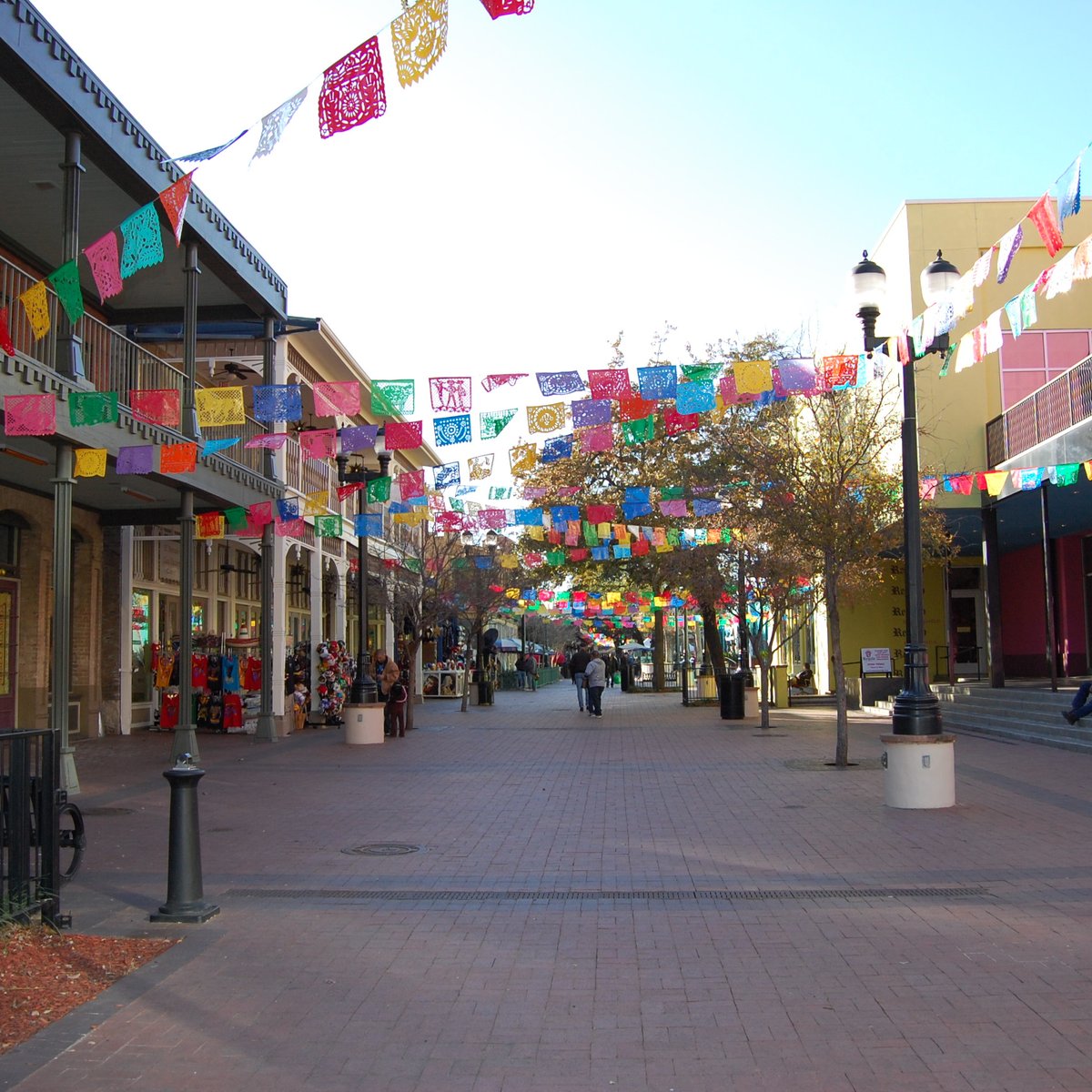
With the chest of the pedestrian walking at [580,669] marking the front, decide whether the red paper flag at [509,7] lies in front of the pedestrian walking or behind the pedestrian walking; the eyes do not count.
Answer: behind

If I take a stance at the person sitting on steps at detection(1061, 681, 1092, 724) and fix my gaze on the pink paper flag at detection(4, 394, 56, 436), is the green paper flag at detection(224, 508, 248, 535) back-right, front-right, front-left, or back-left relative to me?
front-right

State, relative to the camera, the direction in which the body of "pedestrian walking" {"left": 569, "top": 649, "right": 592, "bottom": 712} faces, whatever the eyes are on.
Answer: away from the camera

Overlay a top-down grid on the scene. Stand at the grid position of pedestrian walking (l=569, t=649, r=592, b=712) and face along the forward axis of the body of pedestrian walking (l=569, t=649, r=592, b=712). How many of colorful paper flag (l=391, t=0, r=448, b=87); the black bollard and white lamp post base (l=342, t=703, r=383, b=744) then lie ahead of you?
0

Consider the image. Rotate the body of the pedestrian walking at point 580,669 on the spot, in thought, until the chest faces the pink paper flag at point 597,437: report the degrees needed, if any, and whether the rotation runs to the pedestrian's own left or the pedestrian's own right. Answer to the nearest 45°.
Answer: approximately 180°

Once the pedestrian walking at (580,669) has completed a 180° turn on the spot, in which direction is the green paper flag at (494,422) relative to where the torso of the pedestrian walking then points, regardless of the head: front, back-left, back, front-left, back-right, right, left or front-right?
front

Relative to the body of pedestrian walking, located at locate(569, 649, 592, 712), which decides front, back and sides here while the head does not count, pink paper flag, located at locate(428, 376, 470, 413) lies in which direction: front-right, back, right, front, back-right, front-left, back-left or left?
back

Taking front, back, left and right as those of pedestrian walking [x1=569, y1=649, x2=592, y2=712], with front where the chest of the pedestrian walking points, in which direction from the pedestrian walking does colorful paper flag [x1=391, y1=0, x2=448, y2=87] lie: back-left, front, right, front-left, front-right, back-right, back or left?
back

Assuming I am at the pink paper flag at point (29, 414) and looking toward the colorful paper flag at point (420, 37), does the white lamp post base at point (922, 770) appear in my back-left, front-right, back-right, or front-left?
front-left

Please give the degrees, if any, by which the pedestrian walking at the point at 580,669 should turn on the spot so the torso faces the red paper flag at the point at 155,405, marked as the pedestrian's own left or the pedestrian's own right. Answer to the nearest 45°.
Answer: approximately 180°

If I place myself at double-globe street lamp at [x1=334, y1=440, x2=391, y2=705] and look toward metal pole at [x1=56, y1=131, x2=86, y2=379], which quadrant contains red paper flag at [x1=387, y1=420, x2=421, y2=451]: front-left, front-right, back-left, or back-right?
front-left

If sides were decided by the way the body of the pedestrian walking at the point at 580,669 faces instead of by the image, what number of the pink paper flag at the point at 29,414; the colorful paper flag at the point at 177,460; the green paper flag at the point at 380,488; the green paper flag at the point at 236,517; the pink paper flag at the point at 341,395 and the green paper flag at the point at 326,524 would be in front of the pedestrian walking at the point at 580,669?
0

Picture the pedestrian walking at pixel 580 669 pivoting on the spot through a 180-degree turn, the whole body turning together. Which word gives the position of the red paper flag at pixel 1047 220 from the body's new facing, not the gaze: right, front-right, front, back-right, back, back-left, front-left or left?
front

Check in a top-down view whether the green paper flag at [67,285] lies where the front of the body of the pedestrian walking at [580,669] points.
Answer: no

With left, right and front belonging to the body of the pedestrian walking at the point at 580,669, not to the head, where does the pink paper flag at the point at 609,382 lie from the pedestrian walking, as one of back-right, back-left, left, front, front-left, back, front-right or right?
back

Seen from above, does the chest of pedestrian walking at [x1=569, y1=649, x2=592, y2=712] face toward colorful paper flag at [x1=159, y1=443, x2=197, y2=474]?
no

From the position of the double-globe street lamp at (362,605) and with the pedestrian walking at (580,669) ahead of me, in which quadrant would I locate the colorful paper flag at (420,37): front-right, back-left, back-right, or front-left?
back-right

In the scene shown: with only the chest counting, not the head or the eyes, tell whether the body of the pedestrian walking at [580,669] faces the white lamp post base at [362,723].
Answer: no

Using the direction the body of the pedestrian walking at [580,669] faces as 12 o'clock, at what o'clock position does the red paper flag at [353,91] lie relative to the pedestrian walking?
The red paper flag is roughly at 6 o'clock from the pedestrian walking.
